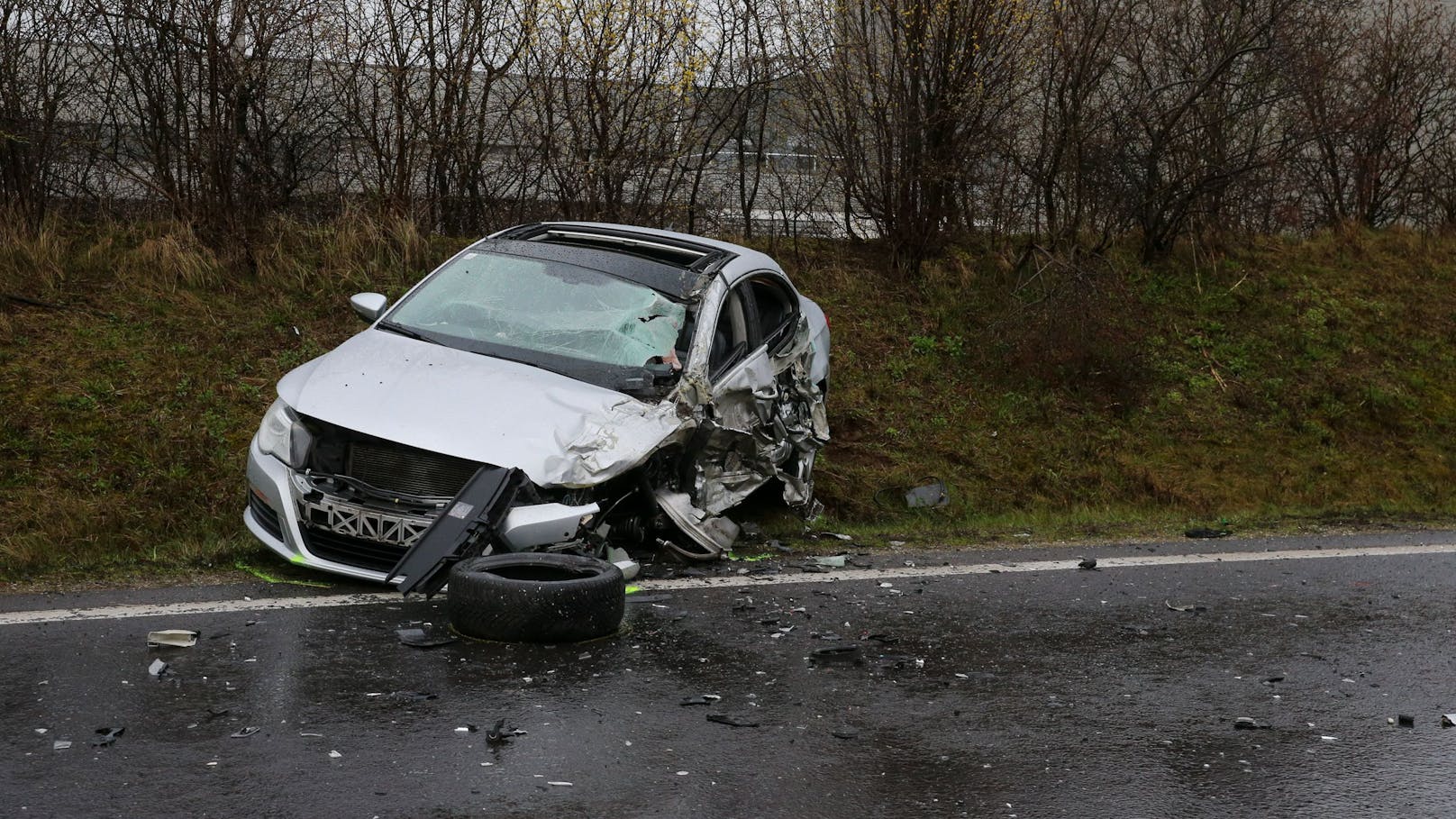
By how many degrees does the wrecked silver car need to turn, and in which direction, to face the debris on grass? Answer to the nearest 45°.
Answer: approximately 135° to its left

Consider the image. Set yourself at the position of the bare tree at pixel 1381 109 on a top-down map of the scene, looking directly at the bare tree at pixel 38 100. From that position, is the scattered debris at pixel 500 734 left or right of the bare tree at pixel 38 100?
left

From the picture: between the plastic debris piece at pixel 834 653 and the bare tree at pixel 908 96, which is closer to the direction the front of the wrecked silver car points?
the plastic debris piece

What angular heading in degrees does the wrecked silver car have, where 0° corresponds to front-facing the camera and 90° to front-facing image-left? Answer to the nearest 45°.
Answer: approximately 45°

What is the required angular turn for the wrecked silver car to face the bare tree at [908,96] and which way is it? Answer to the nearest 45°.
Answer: approximately 180°

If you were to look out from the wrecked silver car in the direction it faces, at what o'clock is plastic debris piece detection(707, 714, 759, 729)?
The plastic debris piece is roughly at 10 o'clock from the wrecked silver car.

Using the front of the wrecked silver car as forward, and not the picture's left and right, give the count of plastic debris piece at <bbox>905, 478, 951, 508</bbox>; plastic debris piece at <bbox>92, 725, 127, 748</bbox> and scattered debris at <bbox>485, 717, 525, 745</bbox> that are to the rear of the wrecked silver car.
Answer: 1

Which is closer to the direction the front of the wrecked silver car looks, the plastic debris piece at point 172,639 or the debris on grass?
the plastic debris piece

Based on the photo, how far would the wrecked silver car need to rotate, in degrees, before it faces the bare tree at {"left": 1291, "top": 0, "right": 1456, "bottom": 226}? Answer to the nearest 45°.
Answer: approximately 180°

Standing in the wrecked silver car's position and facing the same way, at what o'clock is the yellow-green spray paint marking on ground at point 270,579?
The yellow-green spray paint marking on ground is roughly at 1 o'clock from the wrecked silver car.

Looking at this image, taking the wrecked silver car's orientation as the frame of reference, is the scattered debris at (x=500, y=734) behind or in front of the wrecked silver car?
in front

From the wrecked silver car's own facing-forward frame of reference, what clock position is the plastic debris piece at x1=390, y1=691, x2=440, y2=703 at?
The plastic debris piece is roughly at 11 o'clock from the wrecked silver car.

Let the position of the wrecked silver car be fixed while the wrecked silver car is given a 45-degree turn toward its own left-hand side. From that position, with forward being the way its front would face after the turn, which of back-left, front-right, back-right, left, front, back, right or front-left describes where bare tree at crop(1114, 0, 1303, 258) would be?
back-left

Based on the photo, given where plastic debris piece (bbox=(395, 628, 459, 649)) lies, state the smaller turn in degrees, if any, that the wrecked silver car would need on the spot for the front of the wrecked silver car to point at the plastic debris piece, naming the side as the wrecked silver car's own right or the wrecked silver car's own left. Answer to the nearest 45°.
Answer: approximately 45° to the wrecked silver car's own left

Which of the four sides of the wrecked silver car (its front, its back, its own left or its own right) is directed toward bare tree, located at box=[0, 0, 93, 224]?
right

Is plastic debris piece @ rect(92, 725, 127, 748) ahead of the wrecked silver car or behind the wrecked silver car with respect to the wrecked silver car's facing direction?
ahead

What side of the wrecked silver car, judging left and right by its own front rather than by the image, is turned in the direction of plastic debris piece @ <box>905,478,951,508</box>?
back
